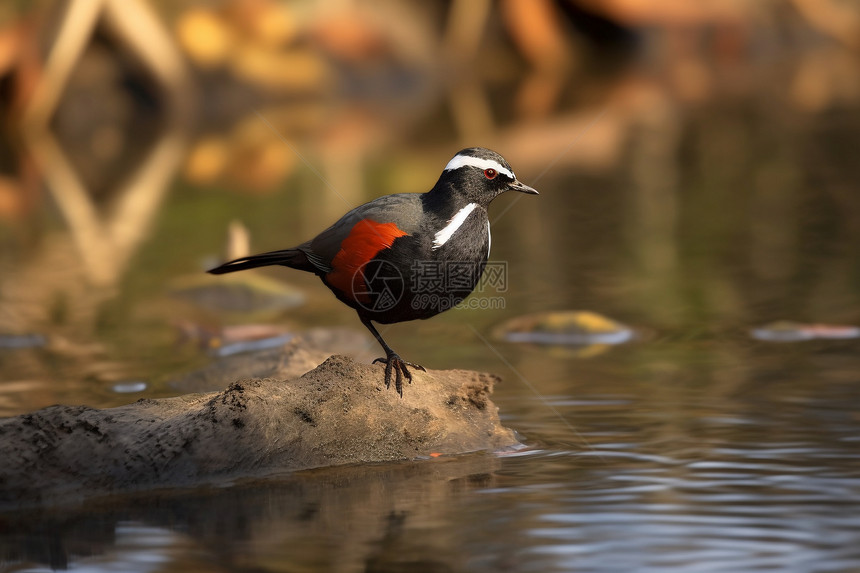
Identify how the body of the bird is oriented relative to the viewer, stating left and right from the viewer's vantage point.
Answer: facing to the right of the viewer
